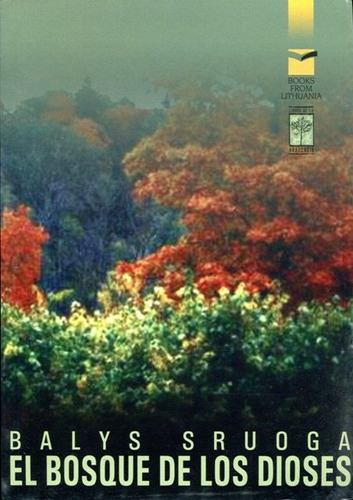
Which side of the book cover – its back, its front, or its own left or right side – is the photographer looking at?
front
